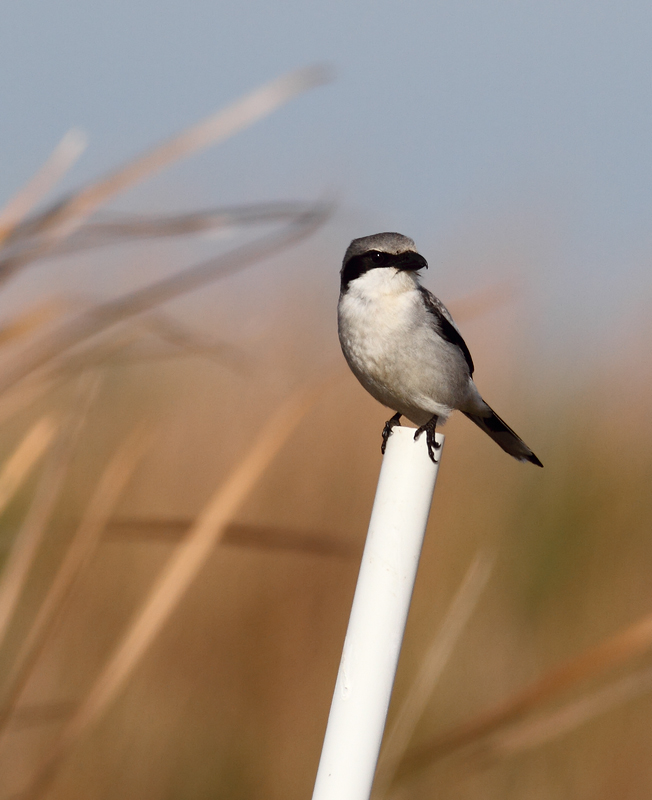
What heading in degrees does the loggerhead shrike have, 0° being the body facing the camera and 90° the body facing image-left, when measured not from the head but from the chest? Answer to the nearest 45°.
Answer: approximately 45°
